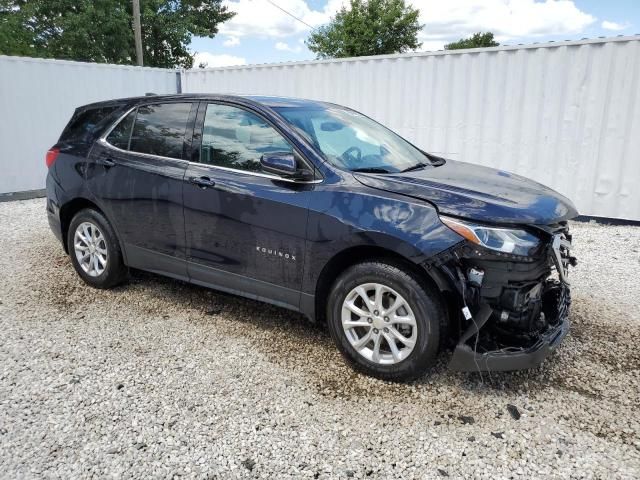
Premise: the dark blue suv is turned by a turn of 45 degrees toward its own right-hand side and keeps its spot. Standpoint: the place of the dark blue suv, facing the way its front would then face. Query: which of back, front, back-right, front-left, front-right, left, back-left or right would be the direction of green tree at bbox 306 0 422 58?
back

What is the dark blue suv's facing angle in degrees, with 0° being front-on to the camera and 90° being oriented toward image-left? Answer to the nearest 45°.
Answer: approximately 315°

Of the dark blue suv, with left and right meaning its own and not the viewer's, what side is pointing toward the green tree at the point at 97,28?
back
